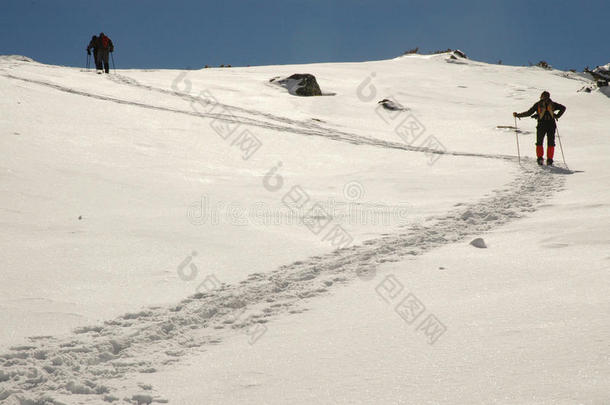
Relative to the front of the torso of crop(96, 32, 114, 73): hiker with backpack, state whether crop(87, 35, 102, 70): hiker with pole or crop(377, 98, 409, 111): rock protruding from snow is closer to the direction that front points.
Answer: the hiker with pole

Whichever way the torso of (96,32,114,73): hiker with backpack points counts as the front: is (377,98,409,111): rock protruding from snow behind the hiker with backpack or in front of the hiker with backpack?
behind

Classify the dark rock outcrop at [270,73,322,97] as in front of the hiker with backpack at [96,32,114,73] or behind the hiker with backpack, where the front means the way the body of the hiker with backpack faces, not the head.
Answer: behind

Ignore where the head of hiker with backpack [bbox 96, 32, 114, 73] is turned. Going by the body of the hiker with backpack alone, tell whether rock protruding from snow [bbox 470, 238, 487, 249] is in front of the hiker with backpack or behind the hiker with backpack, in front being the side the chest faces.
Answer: behind

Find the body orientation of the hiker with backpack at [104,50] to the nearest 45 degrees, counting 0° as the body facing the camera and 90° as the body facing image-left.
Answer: approximately 135°

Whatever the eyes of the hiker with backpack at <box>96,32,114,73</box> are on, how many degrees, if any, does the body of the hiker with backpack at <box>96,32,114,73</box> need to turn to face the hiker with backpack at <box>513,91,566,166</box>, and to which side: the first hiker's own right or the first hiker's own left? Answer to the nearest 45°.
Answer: approximately 180°
